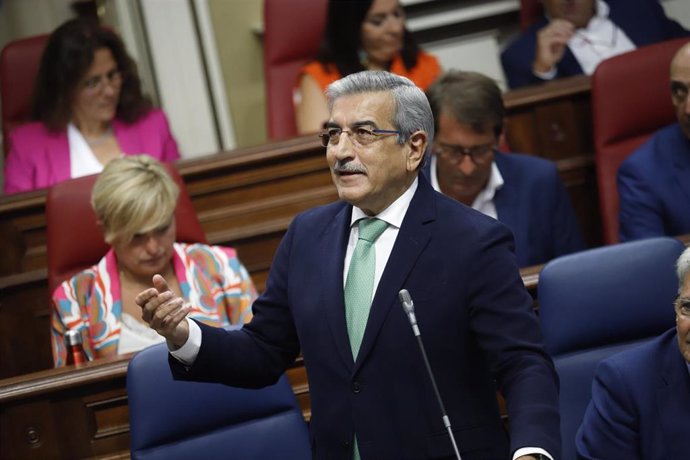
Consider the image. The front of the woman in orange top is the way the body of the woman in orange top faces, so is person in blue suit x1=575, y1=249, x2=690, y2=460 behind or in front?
in front

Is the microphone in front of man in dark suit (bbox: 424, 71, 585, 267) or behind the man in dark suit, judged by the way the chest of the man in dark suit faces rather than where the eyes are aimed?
in front

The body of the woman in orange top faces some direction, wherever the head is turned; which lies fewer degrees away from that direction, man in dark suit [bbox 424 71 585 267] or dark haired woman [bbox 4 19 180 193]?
the man in dark suit

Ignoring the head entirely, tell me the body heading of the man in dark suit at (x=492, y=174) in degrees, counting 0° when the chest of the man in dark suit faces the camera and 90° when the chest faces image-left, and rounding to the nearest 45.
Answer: approximately 45°

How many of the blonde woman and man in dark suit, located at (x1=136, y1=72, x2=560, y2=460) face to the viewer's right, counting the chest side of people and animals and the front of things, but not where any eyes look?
0

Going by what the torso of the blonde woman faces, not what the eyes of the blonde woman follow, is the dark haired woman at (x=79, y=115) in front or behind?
behind

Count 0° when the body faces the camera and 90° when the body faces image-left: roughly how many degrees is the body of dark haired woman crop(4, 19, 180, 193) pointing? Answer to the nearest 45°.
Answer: approximately 315°

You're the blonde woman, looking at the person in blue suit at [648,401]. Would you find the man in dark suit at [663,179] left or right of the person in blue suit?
left

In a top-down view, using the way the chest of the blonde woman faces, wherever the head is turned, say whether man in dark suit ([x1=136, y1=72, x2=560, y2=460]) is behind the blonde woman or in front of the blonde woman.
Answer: in front

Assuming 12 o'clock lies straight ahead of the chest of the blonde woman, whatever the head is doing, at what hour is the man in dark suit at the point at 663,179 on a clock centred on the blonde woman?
The man in dark suit is roughly at 9 o'clock from the blonde woman.
